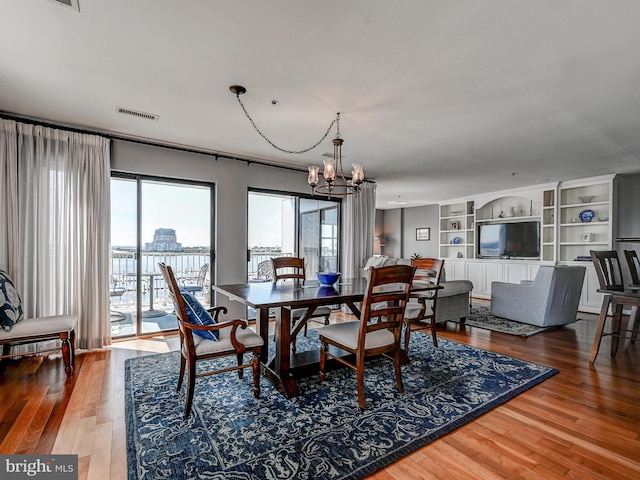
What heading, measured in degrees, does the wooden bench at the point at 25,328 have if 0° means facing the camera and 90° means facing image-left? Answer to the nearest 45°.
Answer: approximately 270°

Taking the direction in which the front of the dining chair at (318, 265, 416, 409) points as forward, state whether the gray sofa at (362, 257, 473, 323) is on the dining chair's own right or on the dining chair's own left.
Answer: on the dining chair's own right

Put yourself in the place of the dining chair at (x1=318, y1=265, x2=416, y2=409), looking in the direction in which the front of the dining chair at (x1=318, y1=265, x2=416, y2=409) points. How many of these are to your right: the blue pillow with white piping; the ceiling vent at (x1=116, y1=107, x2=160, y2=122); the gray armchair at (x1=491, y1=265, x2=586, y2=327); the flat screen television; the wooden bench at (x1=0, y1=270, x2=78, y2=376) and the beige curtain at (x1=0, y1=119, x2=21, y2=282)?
2

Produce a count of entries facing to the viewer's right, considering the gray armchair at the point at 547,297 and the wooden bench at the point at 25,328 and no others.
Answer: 1

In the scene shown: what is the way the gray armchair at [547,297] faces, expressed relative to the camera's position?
facing away from the viewer and to the left of the viewer

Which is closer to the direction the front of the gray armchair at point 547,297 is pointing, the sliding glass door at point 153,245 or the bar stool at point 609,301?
the sliding glass door

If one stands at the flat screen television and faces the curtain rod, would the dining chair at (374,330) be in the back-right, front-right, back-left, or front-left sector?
front-left

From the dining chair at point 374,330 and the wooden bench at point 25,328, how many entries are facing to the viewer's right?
1

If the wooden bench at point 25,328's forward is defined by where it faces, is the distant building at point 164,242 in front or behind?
in front
